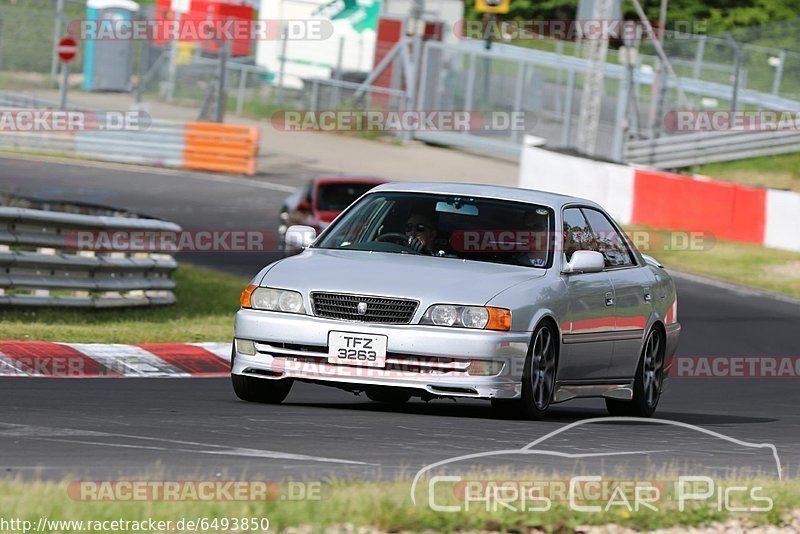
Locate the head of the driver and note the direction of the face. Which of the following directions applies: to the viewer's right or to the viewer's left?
to the viewer's left

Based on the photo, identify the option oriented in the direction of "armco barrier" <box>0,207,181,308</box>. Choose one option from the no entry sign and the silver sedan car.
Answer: the no entry sign

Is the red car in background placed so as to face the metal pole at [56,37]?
no

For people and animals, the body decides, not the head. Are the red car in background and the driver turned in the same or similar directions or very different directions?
same or similar directions

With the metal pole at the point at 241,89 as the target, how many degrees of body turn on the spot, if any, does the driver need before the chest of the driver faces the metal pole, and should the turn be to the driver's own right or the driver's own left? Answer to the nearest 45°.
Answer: approximately 135° to the driver's own right

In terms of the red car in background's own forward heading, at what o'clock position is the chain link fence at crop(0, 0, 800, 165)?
The chain link fence is roughly at 5 o'clock from the red car in background.

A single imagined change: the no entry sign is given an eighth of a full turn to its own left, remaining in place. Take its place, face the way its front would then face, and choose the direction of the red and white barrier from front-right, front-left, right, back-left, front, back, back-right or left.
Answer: front

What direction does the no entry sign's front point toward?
toward the camera

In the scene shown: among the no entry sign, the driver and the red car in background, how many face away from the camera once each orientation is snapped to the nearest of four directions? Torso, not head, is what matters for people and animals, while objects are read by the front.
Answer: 0

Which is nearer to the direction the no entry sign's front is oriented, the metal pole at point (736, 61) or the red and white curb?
the red and white curb

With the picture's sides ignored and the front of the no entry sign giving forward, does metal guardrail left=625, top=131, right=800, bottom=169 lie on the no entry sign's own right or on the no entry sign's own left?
on the no entry sign's own left

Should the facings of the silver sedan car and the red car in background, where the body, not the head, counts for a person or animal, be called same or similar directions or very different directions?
same or similar directions

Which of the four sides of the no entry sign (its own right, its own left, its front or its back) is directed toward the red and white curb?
front

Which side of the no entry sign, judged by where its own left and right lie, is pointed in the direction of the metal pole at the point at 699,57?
left

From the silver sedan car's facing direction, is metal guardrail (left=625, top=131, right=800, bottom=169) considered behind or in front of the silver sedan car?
behind

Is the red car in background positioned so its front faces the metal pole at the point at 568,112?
no

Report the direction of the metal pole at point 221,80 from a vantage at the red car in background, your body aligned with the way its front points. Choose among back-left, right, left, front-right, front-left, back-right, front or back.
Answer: back-right

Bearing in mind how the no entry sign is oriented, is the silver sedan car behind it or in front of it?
in front

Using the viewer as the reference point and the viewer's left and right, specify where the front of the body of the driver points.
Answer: facing the viewer and to the left of the viewer
